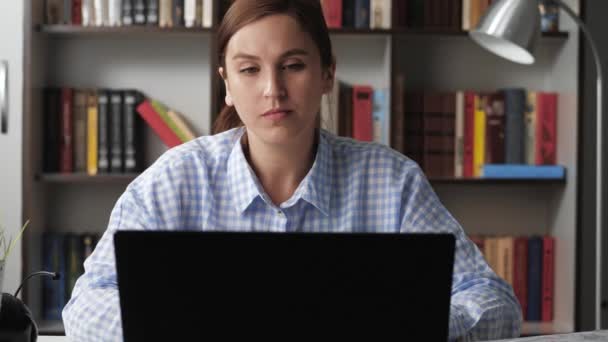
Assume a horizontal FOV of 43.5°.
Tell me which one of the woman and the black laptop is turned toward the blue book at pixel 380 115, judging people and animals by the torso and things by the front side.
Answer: the black laptop

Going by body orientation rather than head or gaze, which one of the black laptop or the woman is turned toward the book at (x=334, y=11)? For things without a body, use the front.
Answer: the black laptop

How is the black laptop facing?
away from the camera

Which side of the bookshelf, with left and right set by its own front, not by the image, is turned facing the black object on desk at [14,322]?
front

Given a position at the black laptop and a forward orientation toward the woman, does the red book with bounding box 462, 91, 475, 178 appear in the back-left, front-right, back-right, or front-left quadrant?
front-right

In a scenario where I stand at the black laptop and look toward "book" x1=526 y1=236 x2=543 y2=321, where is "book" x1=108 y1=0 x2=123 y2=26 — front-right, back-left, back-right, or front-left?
front-left

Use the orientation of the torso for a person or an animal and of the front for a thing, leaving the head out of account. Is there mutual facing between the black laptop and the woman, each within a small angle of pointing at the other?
yes

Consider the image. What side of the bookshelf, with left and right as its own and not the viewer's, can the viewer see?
front

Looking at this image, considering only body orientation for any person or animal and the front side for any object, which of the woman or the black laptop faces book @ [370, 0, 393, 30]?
the black laptop

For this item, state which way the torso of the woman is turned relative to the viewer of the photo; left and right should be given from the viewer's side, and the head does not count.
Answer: facing the viewer

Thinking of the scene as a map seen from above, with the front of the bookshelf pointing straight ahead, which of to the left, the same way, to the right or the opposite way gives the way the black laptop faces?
the opposite way

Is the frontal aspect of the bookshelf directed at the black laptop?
yes

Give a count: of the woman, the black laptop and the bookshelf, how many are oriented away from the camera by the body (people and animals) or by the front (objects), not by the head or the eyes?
1

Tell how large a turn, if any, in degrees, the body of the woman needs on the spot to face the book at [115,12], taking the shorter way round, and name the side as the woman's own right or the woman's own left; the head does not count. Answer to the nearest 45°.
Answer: approximately 135° to the woman's own right

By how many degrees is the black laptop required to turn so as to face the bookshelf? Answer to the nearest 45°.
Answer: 0° — it already faces it

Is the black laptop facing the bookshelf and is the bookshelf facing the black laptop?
yes

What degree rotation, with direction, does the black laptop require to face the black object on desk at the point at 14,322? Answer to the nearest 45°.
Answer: approximately 45° to its left

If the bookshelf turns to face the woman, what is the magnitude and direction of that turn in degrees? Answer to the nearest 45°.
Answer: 0° — it already faces them
